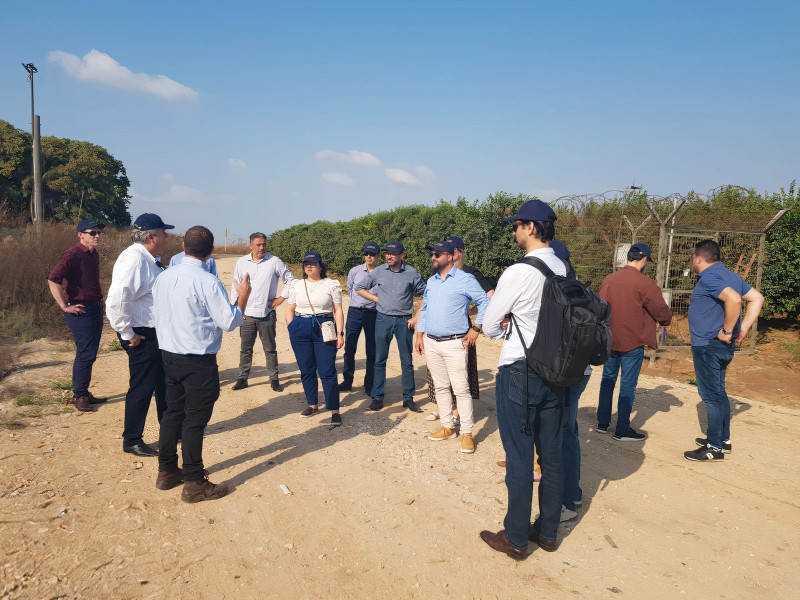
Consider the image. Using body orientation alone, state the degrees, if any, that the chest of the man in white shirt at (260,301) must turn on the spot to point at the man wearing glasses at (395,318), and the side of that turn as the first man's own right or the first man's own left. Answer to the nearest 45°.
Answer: approximately 45° to the first man's own left

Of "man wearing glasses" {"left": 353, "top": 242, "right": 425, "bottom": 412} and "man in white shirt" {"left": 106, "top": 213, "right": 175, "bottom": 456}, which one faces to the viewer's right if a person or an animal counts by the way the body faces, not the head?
the man in white shirt

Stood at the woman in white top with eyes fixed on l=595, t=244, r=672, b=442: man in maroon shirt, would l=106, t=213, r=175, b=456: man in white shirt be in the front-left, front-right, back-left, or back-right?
back-right

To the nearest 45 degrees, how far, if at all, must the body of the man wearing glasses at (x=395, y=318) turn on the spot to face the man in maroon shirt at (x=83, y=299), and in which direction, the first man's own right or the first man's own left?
approximately 90° to the first man's own right

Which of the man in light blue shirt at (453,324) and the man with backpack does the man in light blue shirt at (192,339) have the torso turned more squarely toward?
the man in light blue shirt

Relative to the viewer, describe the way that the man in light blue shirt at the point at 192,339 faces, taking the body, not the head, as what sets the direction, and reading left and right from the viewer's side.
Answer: facing away from the viewer and to the right of the viewer

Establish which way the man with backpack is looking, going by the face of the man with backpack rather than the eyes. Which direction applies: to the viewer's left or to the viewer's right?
to the viewer's left

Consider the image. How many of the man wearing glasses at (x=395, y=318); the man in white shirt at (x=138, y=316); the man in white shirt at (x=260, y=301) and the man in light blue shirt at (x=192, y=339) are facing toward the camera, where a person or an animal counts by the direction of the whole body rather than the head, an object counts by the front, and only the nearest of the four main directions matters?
2

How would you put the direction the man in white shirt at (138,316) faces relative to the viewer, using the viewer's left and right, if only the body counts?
facing to the right of the viewer

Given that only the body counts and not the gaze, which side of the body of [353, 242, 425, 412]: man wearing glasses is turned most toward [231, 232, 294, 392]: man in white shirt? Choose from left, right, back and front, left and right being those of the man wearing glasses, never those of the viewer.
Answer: right
